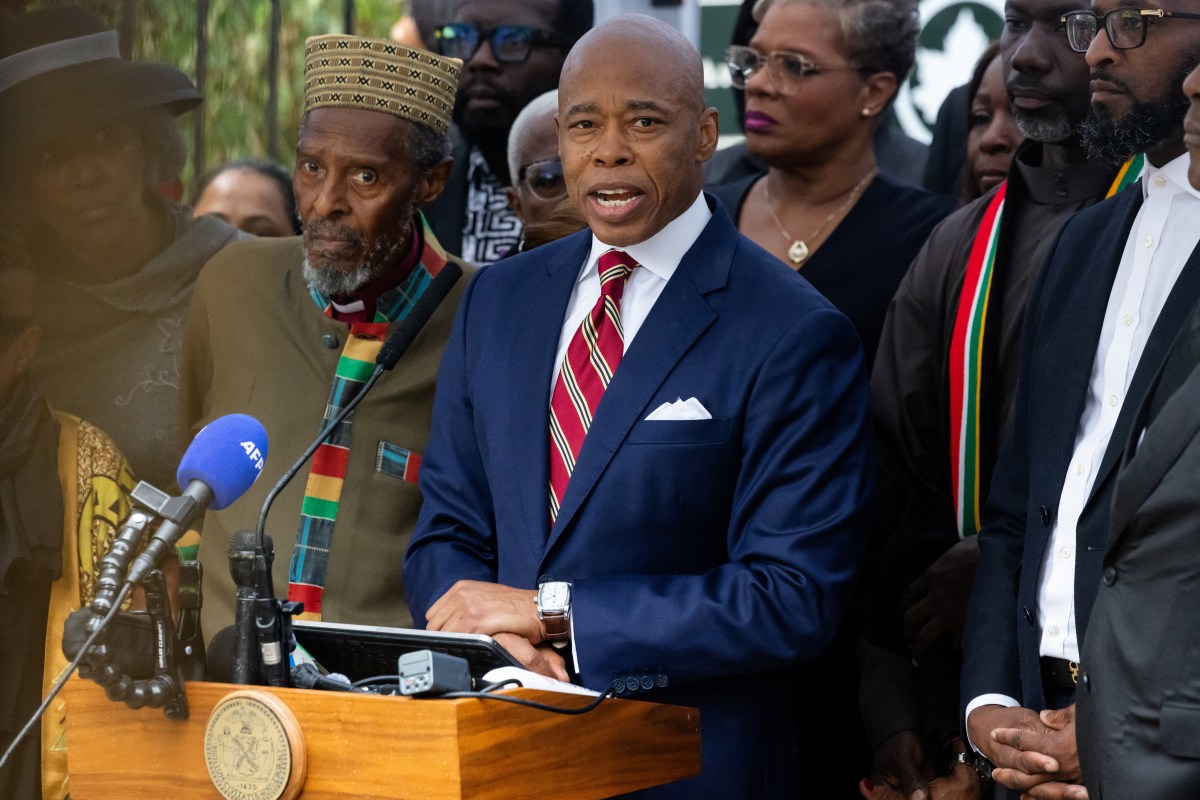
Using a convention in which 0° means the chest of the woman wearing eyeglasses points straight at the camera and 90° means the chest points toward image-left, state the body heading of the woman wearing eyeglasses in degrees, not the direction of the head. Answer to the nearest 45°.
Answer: approximately 45°

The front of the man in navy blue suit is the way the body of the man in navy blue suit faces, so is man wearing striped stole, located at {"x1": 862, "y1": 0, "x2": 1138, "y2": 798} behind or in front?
behind

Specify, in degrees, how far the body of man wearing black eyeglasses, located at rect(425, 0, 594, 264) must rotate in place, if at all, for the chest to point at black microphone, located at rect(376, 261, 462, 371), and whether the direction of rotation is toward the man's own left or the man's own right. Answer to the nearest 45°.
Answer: approximately 45° to the man's own left
